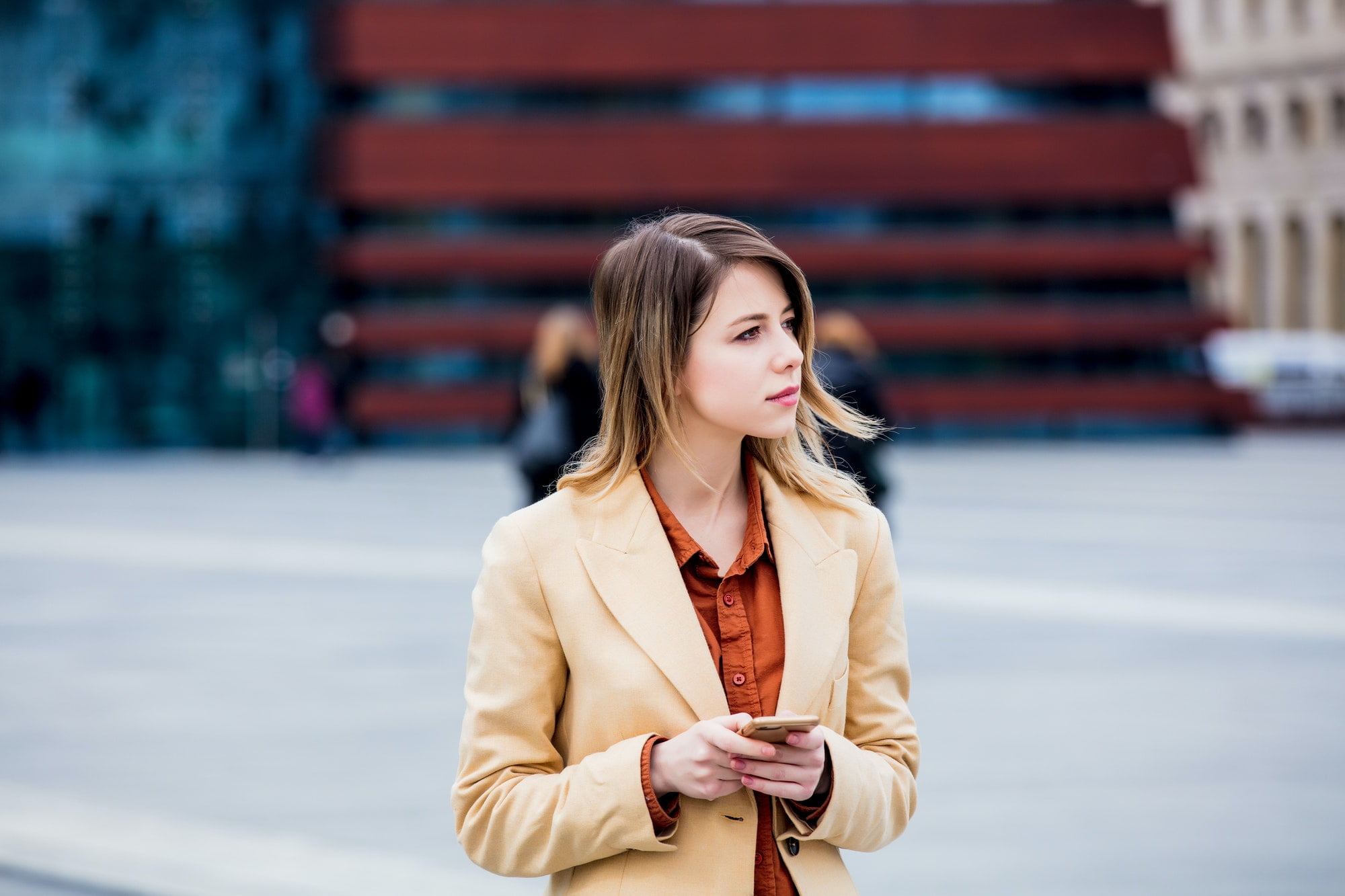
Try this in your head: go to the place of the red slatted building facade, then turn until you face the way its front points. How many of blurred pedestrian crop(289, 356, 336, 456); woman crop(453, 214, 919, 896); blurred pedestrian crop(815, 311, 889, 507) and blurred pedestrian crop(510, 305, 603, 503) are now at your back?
0

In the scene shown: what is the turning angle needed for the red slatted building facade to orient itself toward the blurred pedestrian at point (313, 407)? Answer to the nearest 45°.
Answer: approximately 45° to its right

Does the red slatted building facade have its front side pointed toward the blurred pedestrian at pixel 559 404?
yes

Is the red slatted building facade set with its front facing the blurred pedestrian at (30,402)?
no

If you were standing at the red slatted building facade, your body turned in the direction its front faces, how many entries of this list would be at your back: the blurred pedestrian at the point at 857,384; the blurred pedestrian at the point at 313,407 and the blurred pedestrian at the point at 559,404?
0

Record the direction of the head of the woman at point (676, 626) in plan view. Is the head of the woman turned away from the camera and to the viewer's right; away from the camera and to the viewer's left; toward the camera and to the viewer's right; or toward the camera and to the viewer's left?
toward the camera and to the viewer's right

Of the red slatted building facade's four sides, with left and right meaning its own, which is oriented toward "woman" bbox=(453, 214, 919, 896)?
front

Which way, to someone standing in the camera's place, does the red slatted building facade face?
facing the viewer

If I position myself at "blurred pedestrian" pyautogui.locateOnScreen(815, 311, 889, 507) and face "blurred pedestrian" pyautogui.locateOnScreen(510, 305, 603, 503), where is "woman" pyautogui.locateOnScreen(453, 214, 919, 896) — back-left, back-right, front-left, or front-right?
front-left

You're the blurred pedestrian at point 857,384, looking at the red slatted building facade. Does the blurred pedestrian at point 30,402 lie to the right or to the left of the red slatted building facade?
left

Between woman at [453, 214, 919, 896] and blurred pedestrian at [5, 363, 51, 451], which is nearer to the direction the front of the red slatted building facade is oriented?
the woman

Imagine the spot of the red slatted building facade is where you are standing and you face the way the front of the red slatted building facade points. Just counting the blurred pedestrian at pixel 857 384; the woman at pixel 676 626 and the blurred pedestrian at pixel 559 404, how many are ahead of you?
3
